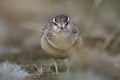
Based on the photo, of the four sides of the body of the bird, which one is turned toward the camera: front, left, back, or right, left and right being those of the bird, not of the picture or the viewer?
front
